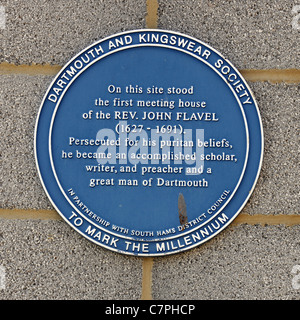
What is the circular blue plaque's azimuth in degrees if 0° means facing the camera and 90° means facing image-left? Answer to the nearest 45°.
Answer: approximately 0°
